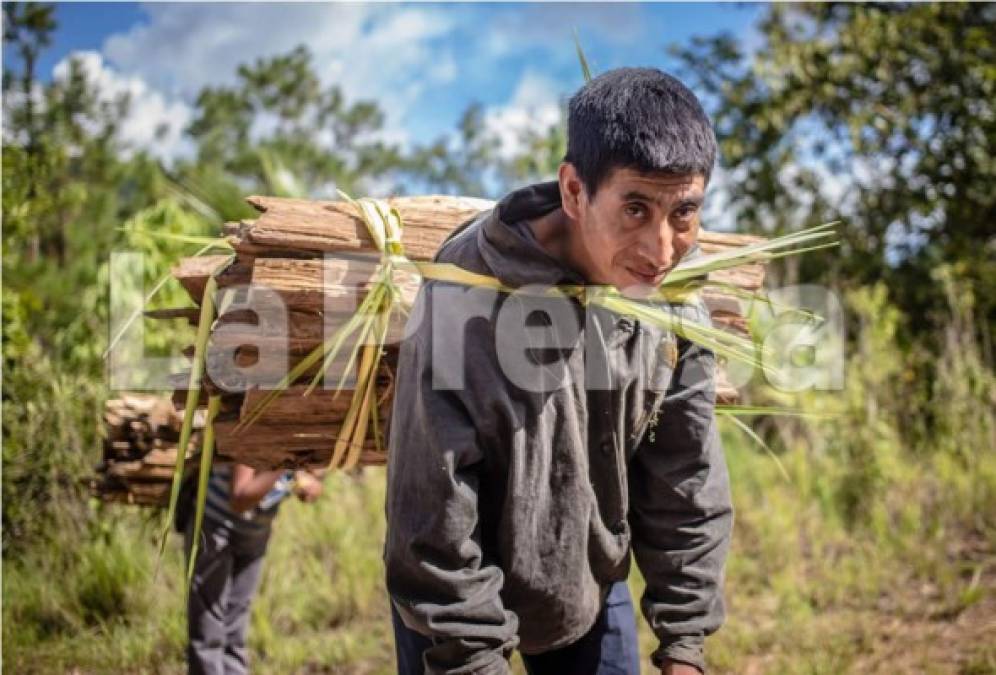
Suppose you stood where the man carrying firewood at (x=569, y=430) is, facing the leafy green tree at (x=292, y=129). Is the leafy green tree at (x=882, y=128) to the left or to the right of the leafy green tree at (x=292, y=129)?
right

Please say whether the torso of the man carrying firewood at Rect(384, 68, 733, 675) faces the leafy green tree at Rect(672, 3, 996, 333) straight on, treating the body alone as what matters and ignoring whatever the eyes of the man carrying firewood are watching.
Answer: no

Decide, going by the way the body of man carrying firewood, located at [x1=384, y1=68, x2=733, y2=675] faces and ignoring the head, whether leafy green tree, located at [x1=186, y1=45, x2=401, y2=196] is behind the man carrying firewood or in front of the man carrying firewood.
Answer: behind

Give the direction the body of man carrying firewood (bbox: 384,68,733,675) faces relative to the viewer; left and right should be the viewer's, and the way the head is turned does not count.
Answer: facing the viewer and to the right of the viewer
